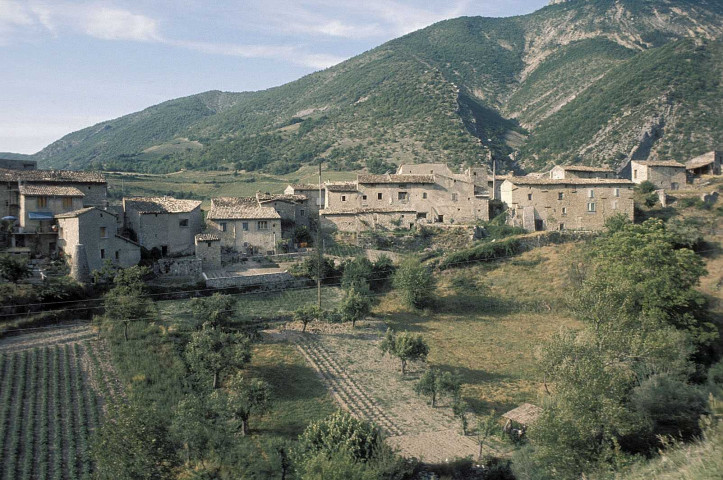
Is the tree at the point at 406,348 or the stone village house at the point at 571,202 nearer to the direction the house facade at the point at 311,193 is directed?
the tree

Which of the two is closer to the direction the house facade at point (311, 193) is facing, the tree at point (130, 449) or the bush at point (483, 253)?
the tree

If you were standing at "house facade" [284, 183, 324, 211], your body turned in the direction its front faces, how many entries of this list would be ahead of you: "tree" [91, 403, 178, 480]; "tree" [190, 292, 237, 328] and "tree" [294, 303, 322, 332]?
3

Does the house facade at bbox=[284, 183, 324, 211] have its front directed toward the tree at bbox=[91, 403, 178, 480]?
yes

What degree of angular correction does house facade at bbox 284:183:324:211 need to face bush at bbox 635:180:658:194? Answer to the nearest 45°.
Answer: approximately 90° to its left

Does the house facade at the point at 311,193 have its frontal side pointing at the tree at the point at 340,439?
yes

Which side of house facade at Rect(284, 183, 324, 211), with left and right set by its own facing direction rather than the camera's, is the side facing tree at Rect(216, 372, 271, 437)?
front

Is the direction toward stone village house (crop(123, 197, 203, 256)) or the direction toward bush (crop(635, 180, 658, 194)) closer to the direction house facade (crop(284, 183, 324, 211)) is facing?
the stone village house

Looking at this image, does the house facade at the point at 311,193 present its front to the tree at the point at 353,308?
yes

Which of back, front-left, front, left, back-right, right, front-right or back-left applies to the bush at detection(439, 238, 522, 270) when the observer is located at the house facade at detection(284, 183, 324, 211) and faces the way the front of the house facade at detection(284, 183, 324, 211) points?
front-left

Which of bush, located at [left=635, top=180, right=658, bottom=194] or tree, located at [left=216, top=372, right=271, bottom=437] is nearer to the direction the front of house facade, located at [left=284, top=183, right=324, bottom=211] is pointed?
the tree

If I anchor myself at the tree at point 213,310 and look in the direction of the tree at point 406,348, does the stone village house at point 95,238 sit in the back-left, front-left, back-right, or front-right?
back-left

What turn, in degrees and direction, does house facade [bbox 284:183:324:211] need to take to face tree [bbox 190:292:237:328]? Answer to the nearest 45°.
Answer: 0° — it already faces it

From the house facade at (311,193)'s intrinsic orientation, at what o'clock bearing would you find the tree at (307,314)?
The tree is roughly at 12 o'clock from the house facade.

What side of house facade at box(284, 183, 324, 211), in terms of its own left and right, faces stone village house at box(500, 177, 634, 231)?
left

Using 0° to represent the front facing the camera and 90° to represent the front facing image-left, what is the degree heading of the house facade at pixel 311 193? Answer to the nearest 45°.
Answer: approximately 0°
